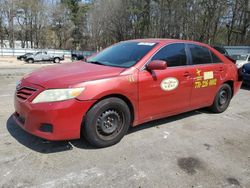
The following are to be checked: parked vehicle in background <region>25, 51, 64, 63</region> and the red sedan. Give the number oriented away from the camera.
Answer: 0

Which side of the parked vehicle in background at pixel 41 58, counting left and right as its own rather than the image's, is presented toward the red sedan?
left

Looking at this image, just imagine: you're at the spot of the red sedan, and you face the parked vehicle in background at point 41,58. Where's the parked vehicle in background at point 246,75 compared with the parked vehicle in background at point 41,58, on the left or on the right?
right

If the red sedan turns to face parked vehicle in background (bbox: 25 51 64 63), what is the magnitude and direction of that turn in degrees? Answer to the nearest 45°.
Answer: approximately 135° to its right

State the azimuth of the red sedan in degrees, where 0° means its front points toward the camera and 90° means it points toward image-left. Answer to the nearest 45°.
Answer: approximately 45°

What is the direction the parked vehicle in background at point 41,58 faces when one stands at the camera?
facing to the left of the viewer

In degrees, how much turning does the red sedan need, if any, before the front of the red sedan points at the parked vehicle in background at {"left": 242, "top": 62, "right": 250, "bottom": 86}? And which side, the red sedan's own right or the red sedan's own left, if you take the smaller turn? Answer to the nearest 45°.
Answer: approximately 180°
